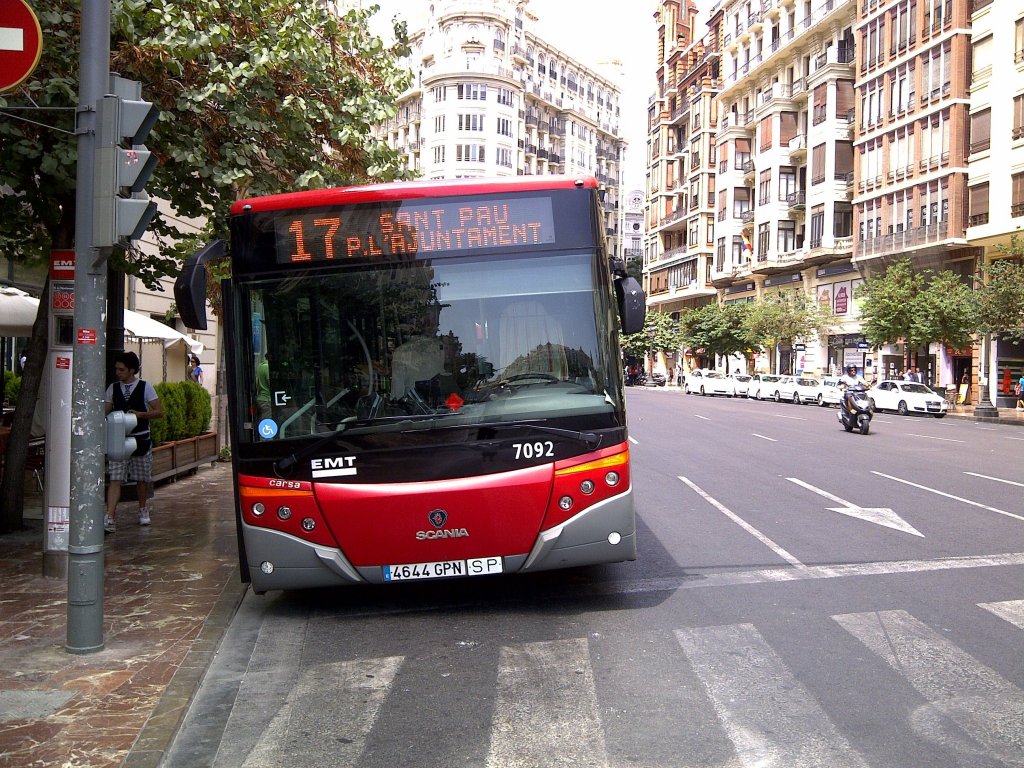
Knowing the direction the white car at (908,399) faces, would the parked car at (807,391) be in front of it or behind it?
behind

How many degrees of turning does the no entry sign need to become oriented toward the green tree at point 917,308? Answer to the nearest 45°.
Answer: approximately 135° to its left

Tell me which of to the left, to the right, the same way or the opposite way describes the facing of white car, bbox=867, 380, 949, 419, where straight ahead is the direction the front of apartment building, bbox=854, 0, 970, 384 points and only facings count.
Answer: to the left

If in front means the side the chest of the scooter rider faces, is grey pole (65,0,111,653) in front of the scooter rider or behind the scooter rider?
in front

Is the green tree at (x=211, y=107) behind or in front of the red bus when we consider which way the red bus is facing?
behind

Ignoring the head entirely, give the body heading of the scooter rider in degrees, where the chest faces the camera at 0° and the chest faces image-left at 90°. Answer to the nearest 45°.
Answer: approximately 0°

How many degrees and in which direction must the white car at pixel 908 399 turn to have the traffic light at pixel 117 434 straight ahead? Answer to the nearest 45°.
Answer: approximately 45° to its right

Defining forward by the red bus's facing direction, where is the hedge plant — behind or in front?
behind

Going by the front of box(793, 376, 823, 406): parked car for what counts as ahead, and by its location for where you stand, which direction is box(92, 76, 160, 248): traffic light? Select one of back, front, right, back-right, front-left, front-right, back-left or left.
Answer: front-right

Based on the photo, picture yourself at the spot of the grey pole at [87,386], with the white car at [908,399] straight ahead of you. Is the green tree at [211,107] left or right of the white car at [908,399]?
left
